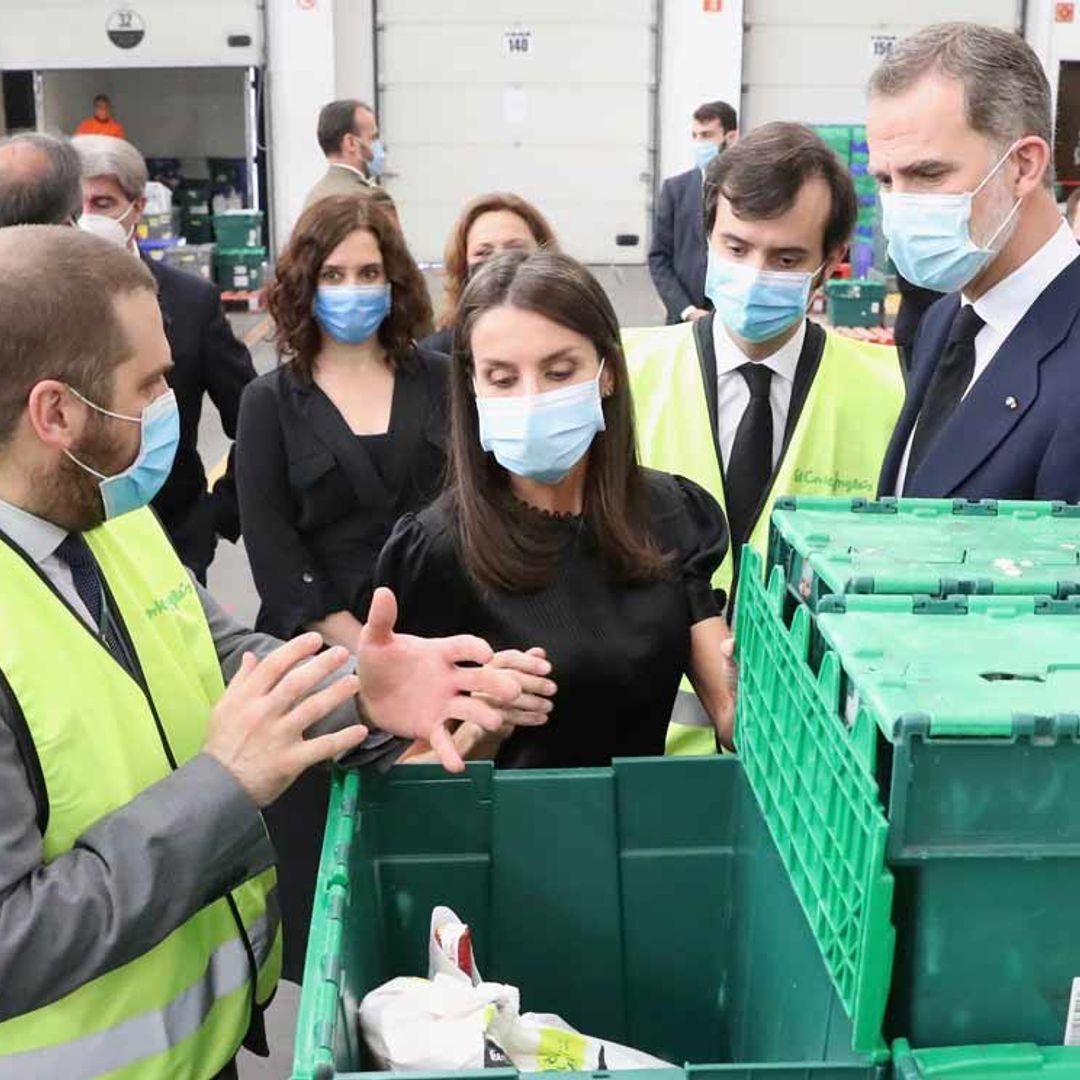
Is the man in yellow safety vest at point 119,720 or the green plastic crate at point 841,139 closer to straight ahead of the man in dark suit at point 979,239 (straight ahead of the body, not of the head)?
the man in yellow safety vest

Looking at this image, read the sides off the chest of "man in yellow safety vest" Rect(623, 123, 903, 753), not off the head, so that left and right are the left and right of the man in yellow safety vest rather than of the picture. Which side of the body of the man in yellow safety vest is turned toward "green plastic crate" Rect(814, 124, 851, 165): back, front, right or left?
back

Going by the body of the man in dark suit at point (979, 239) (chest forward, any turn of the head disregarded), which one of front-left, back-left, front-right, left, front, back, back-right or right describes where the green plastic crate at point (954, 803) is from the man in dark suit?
front-left

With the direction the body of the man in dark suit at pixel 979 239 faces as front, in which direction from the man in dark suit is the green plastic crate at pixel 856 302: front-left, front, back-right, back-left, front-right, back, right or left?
back-right

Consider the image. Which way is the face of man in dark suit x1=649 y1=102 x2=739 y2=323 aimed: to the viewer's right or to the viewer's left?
to the viewer's left

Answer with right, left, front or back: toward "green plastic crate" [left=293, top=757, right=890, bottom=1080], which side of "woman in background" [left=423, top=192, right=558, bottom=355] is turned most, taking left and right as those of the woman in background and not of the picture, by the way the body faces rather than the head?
front

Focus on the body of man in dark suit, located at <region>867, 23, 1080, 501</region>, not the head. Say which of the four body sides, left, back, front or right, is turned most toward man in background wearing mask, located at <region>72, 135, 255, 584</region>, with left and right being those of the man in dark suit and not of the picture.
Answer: right

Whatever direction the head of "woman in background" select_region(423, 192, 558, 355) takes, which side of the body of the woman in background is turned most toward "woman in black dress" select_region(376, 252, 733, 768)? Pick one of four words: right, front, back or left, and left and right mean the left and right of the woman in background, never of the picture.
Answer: front

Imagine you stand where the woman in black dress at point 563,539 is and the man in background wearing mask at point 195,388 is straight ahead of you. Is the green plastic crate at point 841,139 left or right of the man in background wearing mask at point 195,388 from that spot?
right
